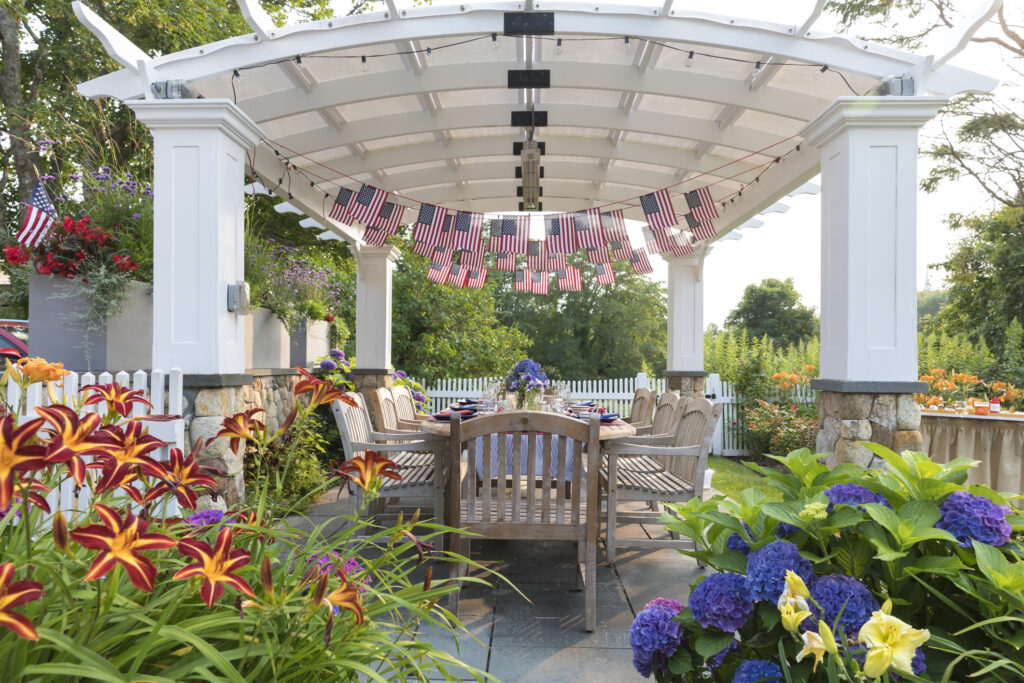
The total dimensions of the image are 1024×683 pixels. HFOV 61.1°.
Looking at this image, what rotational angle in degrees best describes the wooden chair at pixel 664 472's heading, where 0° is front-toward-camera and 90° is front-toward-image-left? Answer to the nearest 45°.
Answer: approximately 90°

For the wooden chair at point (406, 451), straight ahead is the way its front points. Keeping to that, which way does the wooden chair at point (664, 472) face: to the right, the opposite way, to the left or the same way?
the opposite way

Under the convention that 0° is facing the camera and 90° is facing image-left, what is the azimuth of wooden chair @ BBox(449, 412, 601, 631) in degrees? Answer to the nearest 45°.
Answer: approximately 180°

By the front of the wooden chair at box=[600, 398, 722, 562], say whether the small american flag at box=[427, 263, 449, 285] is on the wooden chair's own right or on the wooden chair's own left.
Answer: on the wooden chair's own right

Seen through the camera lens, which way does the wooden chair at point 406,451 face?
facing to the right of the viewer

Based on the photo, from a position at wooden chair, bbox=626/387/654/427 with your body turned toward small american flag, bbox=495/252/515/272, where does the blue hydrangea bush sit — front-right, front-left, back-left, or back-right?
back-left

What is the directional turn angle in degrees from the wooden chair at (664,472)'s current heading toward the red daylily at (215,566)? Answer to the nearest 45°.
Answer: approximately 90° to its left

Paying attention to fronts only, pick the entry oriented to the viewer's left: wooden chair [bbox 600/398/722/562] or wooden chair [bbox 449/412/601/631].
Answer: wooden chair [bbox 600/398/722/562]
